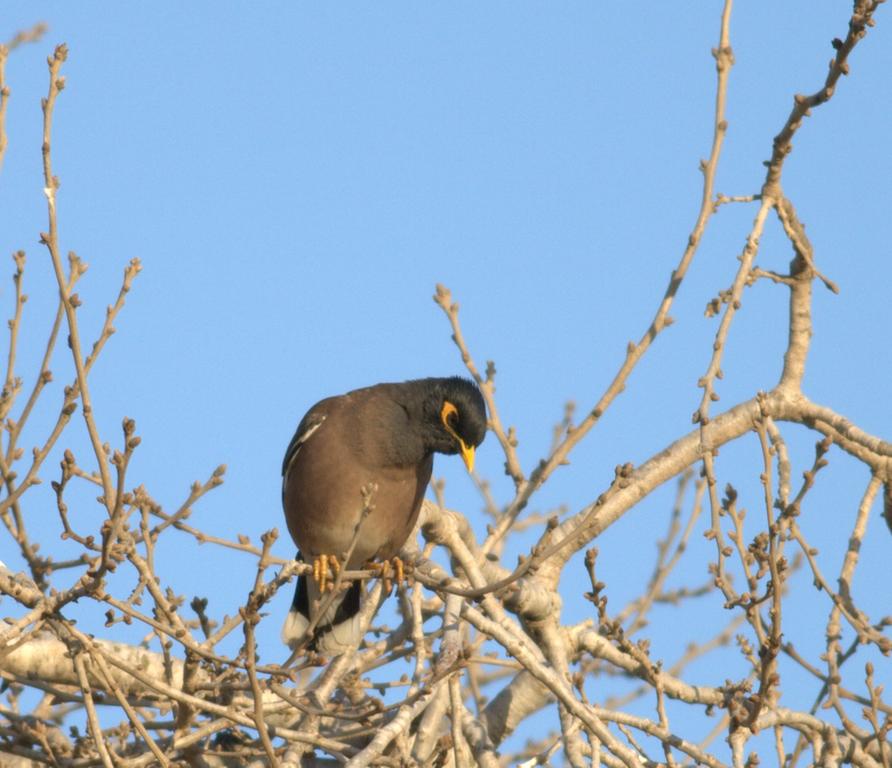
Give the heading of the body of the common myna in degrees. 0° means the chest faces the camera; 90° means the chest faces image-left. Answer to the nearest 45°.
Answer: approximately 315°
